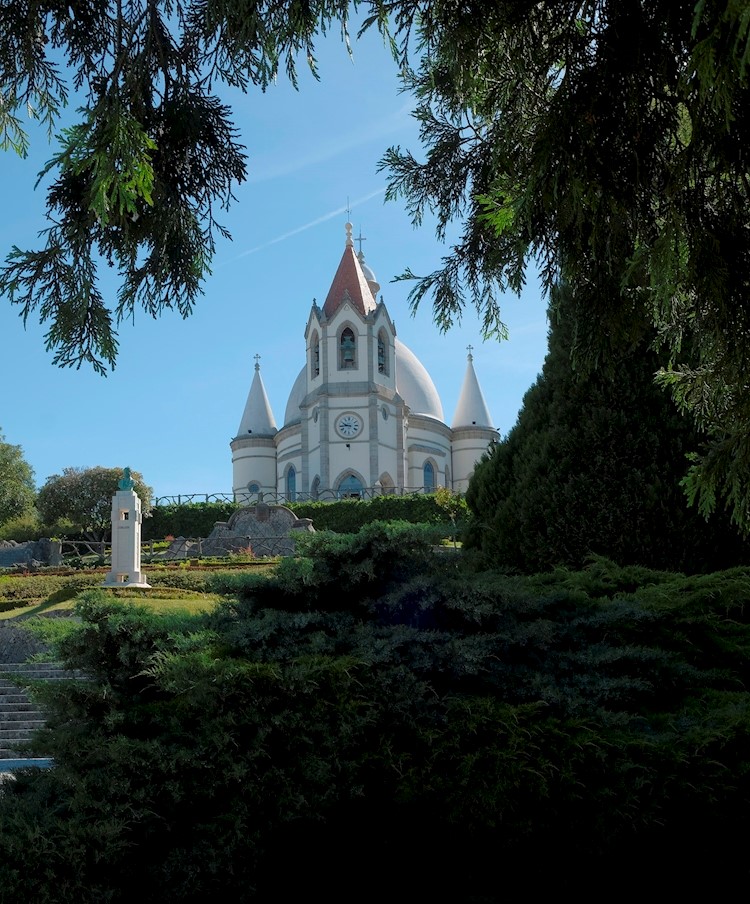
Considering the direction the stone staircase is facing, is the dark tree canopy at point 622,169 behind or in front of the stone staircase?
in front

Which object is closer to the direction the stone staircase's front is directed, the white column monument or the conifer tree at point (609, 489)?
the conifer tree

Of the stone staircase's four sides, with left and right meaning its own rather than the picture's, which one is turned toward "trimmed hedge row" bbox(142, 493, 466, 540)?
back

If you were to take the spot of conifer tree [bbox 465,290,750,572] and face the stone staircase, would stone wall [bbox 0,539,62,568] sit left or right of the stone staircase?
right

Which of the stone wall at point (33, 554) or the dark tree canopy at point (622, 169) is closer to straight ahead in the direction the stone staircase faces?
the dark tree canopy

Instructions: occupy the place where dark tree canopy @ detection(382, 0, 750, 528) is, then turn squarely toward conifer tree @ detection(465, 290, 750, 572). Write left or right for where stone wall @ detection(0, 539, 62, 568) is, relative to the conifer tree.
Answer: left

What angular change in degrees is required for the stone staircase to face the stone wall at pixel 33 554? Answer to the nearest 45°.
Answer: approximately 180°

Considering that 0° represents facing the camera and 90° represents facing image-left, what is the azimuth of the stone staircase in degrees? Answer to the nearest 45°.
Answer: approximately 0°

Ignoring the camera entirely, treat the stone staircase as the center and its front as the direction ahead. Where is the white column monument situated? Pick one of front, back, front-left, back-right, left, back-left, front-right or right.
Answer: back

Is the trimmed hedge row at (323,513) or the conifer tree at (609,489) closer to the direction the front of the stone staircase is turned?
the conifer tree
